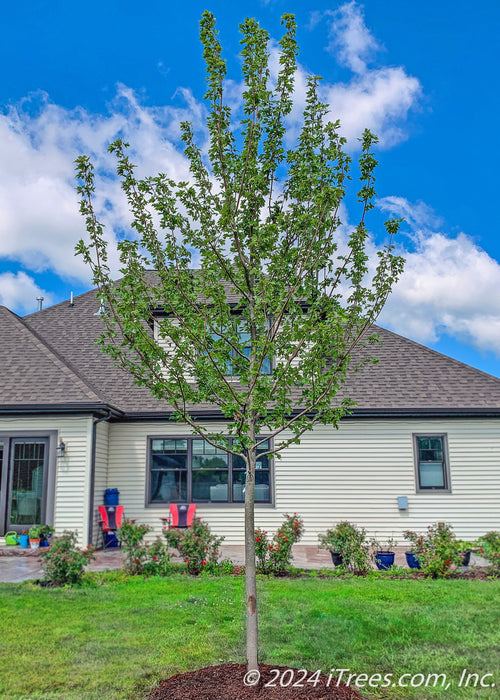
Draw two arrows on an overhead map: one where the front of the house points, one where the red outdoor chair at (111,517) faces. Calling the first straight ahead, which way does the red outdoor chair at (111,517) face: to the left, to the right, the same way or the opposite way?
the same way

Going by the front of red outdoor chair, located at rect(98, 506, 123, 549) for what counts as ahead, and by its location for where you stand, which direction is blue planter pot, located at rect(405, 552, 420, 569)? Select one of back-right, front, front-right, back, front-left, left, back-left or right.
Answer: front-left

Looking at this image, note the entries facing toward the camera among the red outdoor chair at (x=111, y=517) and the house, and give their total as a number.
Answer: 1

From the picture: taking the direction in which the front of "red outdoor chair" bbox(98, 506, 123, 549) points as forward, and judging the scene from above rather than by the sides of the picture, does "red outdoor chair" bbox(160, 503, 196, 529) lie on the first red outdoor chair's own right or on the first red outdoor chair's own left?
on the first red outdoor chair's own left

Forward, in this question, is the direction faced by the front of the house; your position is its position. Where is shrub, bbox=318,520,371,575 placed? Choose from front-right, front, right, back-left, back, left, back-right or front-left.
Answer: back

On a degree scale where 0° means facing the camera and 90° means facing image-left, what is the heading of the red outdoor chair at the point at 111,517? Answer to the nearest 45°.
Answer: approximately 0°

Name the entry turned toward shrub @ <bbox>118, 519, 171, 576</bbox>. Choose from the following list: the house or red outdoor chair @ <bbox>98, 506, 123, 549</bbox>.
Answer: the red outdoor chair
